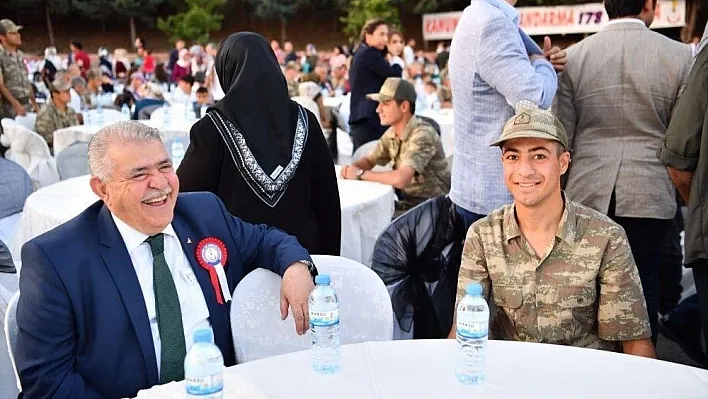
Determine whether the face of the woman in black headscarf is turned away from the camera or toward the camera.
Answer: away from the camera

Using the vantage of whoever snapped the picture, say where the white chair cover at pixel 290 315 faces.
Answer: facing the viewer

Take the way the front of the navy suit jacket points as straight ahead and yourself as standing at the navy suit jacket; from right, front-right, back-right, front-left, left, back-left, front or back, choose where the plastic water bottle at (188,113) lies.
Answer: back-left

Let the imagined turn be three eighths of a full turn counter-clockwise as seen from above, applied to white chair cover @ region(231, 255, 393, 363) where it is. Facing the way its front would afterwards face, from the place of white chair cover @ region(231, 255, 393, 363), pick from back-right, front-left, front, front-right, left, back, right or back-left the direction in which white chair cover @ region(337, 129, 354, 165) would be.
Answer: front-left

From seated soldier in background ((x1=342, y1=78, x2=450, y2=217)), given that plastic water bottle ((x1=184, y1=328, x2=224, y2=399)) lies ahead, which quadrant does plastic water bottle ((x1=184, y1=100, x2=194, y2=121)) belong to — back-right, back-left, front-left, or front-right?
back-right

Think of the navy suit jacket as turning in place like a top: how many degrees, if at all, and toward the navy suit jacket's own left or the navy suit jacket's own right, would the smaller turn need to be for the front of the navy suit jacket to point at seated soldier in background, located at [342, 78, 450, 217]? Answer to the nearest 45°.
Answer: approximately 90° to the navy suit jacket's own left

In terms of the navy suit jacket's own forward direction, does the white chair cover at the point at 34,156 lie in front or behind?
behind

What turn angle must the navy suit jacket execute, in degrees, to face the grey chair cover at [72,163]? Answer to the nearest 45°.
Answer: approximately 135° to its left

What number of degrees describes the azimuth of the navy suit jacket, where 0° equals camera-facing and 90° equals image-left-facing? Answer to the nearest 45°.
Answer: approximately 315°

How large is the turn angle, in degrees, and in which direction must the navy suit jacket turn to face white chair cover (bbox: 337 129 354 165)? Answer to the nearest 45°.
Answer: approximately 90° to its left

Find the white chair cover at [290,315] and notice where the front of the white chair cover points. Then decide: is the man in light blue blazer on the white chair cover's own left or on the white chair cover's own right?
on the white chair cover's own left

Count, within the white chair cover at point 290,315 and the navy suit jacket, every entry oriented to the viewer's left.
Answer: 0

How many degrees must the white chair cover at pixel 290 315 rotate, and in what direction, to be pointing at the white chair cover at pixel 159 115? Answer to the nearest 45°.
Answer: approximately 180°

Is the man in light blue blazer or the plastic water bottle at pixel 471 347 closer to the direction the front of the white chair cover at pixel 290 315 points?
the plastic water bottle

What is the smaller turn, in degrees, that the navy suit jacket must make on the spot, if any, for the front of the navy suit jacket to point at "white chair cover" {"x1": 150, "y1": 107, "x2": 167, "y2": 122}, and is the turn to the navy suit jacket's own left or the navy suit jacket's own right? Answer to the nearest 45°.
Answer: approximately 135° to the navy suit jacket's own left

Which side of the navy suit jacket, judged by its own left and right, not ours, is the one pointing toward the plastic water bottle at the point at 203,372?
front

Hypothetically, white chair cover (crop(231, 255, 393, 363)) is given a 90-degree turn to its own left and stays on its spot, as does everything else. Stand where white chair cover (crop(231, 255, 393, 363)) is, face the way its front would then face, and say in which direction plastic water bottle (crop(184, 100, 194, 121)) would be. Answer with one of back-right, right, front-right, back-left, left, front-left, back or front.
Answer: left

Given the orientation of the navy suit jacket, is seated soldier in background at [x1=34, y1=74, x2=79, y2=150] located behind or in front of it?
behind

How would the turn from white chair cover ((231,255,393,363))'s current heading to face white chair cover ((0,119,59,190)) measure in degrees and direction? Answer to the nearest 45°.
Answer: approximately 135° to its right
